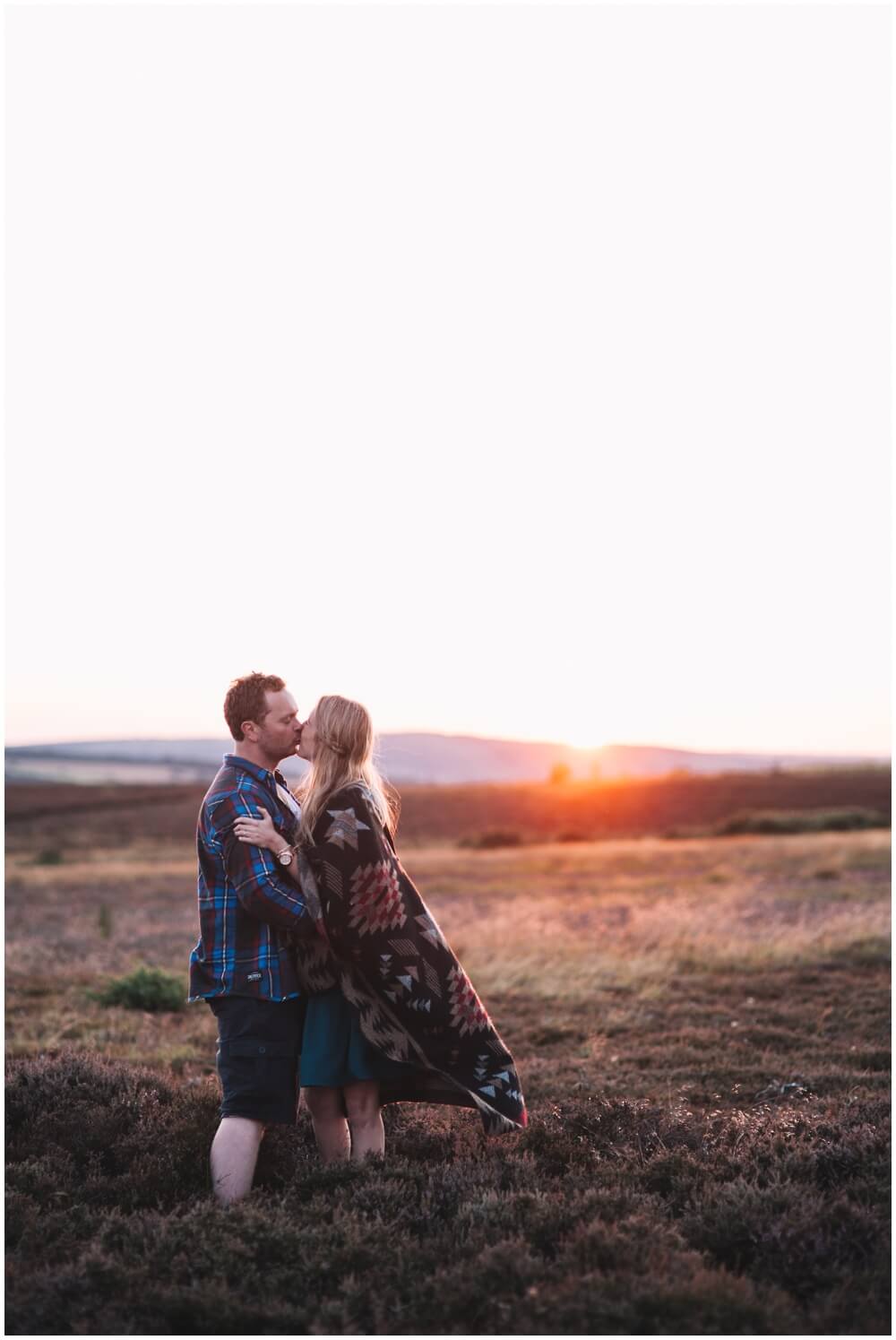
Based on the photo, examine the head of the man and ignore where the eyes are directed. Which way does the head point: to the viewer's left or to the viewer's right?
to the viewer's right

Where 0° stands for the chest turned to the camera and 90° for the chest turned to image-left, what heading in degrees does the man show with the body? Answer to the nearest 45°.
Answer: approximately 270°

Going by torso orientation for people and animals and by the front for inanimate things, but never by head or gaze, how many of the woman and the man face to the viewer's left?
1

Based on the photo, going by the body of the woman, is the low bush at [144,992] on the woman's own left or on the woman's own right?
on the woman's own right

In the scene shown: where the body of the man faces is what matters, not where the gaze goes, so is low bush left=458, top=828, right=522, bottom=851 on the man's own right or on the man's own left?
on the man's own left

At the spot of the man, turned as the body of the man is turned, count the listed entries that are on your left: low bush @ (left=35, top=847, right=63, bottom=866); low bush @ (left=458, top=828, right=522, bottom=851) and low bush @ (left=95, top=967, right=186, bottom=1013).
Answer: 3

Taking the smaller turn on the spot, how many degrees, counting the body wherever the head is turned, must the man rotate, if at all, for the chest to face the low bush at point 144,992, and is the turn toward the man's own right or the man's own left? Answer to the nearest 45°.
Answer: approximately 90° to the man's own left

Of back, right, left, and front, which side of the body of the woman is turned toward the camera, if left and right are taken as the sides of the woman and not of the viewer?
left

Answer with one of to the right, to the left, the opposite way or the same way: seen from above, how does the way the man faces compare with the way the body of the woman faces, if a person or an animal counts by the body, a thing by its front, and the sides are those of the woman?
the opposite way
